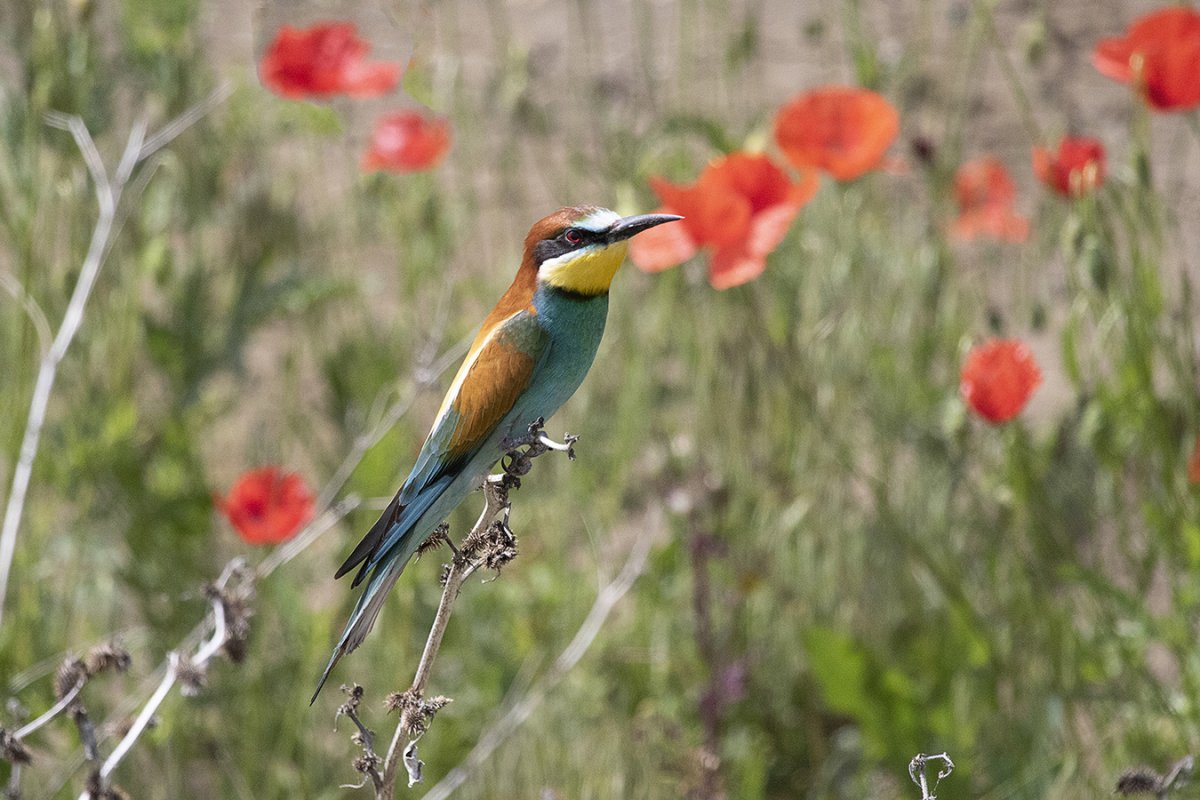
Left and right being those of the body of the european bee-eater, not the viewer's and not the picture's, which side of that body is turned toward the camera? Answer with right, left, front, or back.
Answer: right

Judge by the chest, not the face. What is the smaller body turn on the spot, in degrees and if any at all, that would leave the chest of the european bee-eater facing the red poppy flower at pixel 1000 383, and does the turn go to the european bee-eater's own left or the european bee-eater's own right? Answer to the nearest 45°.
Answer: approximately 45° to the european bee-eater's own left

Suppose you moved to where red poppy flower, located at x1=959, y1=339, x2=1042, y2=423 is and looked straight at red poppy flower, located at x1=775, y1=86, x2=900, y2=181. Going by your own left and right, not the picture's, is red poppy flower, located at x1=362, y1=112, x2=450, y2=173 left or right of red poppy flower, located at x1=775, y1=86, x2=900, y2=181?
left

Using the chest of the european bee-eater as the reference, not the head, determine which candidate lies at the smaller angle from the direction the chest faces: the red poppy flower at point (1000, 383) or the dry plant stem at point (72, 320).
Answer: the red poppy flower

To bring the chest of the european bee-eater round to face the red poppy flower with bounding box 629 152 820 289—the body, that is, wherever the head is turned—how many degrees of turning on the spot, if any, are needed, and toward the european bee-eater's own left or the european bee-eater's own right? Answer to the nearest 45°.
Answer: approximately 45° to the european bee-eater's own left

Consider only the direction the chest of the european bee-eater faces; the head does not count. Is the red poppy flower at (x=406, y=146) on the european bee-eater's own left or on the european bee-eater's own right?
on the european bee-eater's own left
